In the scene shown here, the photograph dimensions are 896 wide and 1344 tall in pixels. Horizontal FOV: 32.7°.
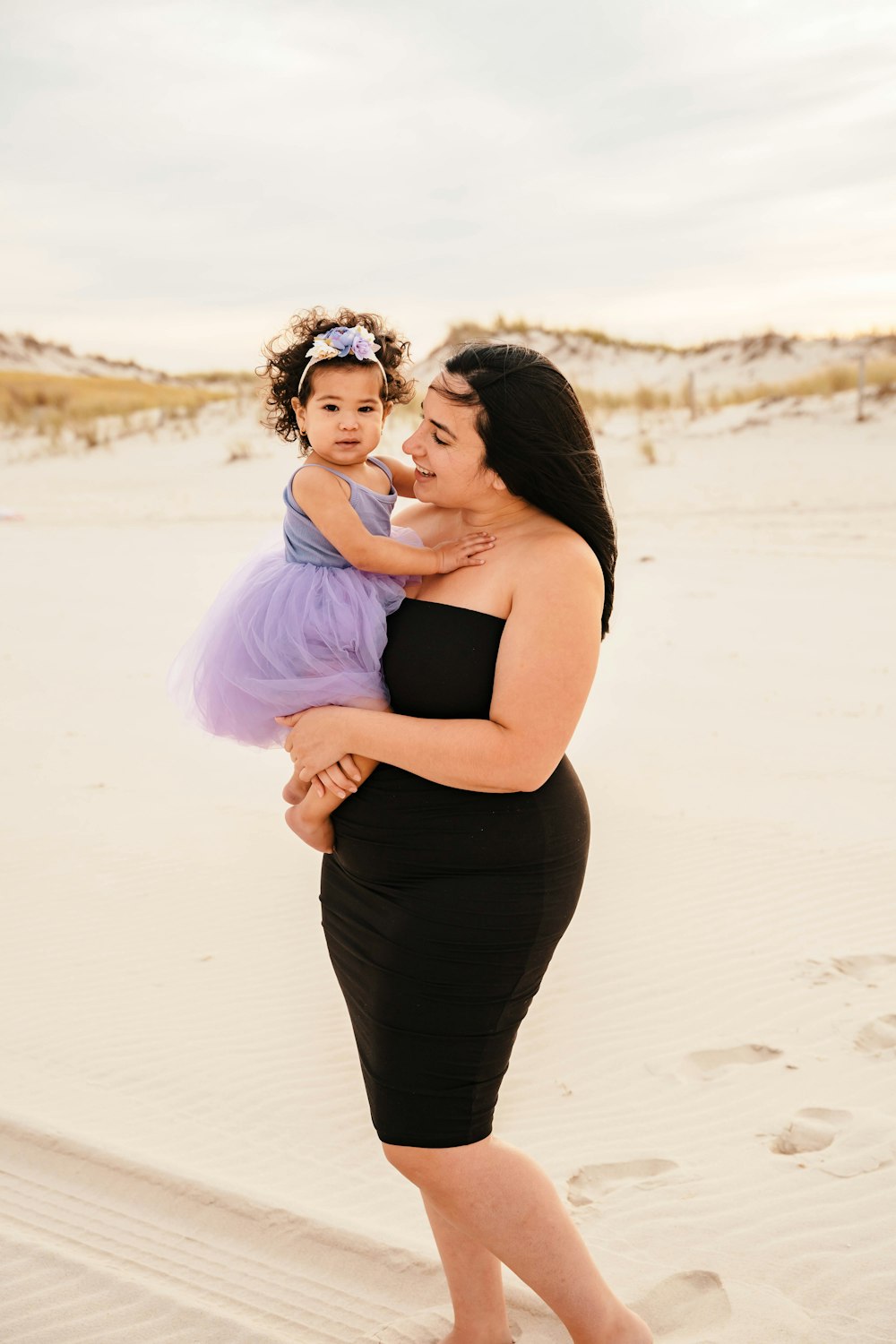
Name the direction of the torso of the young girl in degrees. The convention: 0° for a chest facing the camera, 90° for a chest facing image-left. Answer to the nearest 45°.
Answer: approximately 315°

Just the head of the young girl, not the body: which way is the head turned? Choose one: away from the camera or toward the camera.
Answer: toward the camera
